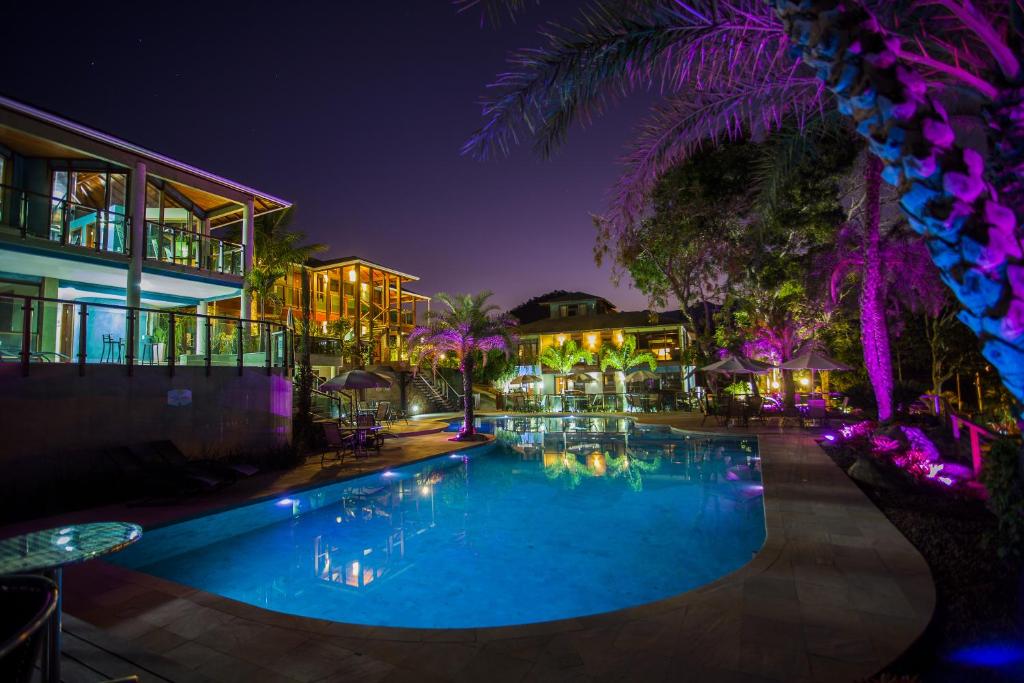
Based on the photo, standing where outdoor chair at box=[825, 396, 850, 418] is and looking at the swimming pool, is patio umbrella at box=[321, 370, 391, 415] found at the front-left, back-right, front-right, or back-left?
front-right

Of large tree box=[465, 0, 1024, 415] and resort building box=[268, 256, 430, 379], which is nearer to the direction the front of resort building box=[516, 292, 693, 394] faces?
the large tree

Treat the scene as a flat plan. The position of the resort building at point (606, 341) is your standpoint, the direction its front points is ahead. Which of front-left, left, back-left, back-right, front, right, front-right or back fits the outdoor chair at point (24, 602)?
front

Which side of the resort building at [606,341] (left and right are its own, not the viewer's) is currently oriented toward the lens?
front

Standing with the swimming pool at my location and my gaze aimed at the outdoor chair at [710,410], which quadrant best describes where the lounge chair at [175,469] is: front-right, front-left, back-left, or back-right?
back-left

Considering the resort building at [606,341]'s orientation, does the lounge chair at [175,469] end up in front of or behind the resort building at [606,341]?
in front

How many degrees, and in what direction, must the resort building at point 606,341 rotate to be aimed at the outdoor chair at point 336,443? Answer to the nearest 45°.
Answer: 0° — it already faces it
